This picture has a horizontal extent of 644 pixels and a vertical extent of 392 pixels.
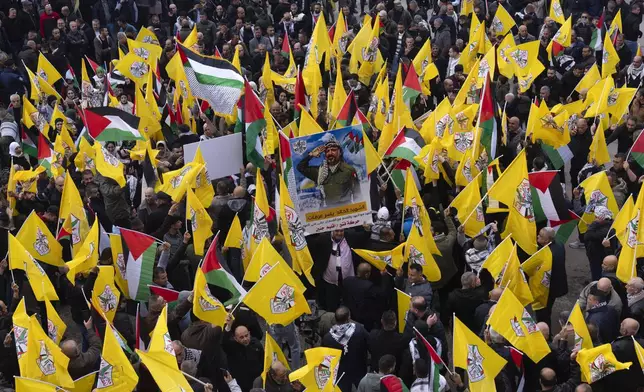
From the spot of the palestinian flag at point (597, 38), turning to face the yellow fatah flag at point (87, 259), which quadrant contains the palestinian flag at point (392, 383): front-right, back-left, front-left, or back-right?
front-left

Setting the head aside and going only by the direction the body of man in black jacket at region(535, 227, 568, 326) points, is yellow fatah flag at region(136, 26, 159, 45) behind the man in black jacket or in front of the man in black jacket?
in front

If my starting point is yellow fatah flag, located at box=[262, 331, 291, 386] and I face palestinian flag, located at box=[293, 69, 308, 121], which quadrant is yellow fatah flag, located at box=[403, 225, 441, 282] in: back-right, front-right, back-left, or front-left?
front-right

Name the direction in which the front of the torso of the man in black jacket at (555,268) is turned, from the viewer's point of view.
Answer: to the viewer's left

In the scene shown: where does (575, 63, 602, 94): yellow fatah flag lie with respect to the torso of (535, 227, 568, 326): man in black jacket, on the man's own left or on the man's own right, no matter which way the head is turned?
on the man's own right

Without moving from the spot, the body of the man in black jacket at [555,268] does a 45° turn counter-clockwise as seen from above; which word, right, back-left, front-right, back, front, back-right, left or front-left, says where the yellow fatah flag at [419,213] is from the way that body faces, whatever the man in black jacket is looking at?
front-right

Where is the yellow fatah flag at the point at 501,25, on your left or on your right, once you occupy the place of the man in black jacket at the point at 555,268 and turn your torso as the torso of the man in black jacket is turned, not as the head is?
on your right

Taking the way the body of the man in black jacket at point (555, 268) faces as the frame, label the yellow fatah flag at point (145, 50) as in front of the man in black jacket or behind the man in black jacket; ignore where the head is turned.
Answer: in front

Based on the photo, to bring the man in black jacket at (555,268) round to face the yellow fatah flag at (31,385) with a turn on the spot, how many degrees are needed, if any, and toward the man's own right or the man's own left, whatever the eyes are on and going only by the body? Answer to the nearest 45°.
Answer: approximately 45° to the man's own left

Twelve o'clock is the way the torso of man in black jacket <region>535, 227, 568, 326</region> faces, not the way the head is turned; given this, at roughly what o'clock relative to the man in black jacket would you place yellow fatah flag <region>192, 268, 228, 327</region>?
The yellow fatah flag is roughly at 11 o'clock from the man in black jacket.
